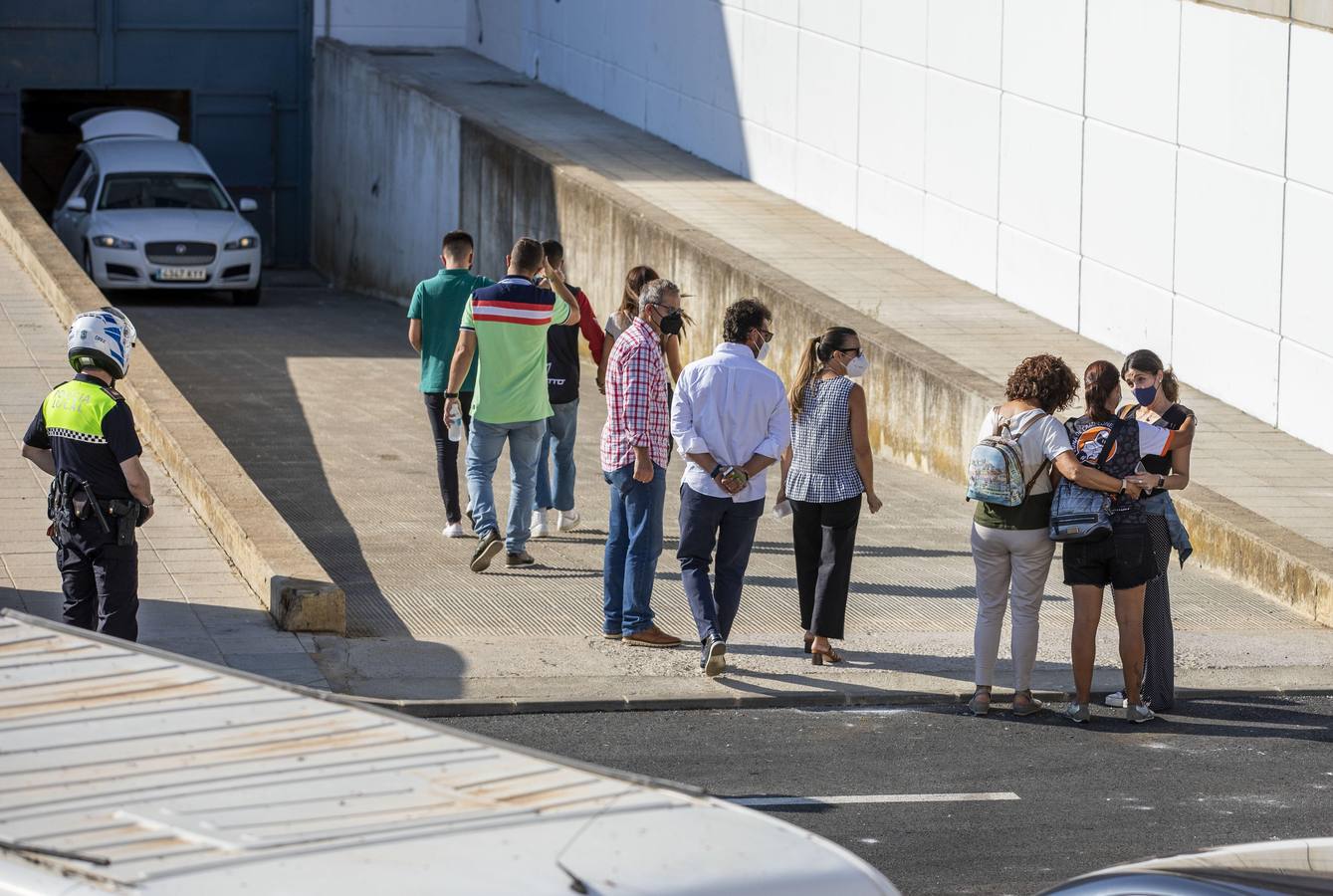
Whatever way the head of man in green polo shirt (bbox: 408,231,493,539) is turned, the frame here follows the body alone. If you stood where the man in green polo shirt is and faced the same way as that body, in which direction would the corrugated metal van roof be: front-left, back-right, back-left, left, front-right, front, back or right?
back

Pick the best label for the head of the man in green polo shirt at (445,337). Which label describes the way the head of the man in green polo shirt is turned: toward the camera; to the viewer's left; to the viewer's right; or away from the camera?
away from the camera

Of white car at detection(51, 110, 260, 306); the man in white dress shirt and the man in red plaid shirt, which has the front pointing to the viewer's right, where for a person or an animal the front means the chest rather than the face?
the man in red plaid shirt

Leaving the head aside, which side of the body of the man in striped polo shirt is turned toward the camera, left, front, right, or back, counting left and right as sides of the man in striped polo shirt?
back

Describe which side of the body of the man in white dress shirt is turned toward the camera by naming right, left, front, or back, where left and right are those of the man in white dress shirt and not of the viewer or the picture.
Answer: back

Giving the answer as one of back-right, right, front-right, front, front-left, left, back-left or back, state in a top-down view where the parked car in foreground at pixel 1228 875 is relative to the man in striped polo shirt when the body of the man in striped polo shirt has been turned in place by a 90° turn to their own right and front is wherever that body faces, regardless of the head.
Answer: right

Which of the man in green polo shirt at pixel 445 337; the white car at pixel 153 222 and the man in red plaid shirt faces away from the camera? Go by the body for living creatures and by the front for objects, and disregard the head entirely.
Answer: the man in green polo shirt

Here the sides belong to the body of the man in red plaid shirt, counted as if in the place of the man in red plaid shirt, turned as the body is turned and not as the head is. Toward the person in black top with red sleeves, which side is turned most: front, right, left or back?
left

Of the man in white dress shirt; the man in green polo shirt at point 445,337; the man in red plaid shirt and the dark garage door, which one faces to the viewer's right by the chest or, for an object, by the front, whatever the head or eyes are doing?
the man in red plaid shirt

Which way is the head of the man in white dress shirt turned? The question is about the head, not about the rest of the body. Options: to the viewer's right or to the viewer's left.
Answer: to the viewer's right

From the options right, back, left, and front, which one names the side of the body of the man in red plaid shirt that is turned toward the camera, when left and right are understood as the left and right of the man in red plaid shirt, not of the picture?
right
